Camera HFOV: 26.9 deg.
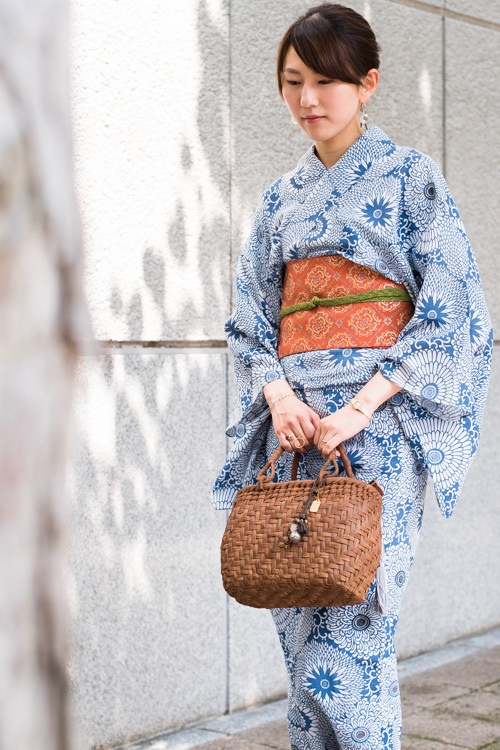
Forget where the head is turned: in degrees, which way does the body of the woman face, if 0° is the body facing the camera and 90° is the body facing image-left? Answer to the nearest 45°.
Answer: approximately 45°
